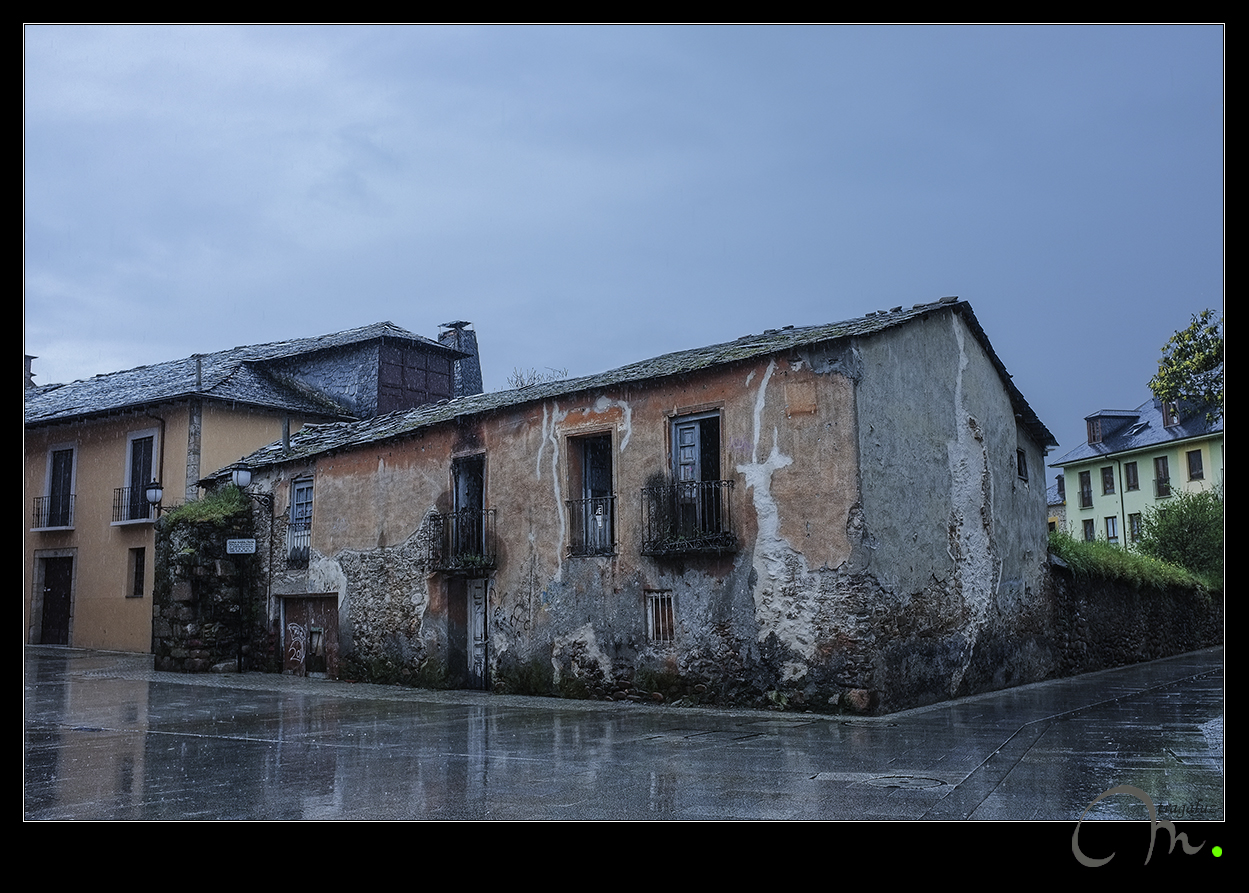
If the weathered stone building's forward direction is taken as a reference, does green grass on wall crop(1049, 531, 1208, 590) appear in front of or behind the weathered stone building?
behind

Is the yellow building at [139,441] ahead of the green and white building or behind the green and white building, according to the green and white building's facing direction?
ahead

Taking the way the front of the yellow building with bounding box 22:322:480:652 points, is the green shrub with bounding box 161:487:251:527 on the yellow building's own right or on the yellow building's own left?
on the yellow building's own left

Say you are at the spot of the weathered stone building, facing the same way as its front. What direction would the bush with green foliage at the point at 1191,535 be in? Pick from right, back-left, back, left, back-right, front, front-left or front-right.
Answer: back

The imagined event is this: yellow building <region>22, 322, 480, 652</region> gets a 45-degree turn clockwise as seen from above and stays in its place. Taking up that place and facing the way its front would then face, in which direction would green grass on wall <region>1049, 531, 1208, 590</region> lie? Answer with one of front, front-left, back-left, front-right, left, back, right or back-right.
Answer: back-left

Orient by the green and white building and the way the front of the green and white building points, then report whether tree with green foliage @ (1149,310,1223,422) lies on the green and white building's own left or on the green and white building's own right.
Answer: on the green and white building's own left

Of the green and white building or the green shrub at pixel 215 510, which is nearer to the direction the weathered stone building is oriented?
the green shrub

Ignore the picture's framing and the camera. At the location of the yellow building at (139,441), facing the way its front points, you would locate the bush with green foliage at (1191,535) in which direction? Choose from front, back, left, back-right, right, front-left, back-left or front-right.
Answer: back-left

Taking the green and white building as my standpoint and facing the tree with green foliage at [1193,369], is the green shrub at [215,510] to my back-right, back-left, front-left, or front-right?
front-right

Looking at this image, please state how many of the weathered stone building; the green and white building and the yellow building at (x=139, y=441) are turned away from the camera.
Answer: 0

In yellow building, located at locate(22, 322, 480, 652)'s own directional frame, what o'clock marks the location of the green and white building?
The green and white building is roughly at 7 o'clock from the yellow building.

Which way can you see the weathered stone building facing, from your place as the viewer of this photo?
facing the viewer and to the left of the viewer
